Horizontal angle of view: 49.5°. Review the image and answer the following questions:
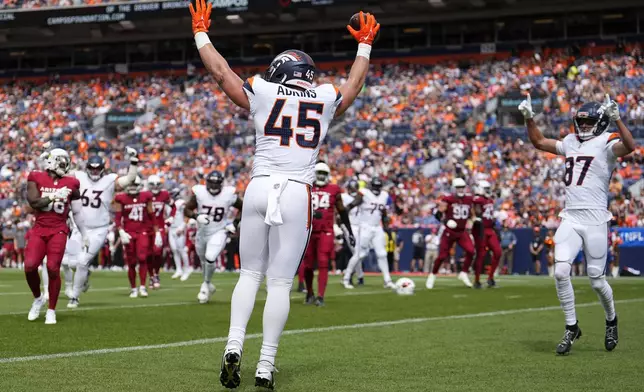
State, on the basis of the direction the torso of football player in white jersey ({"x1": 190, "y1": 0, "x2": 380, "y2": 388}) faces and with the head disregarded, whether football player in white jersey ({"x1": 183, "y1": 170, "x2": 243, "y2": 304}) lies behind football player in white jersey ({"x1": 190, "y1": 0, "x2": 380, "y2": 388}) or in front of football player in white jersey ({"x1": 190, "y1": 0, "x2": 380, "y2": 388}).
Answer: in front

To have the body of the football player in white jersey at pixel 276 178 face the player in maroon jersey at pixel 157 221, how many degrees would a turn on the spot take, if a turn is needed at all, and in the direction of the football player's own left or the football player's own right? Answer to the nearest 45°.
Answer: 0° — they already face them

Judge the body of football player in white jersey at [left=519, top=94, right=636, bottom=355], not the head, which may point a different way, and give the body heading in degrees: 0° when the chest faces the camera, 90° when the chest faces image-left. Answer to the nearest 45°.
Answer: approximately 45°

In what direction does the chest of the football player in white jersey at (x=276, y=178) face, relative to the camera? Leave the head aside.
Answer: away from the camera

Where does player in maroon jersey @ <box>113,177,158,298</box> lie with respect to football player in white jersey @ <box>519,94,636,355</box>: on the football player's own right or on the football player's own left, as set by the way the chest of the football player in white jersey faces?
on the football player's own right

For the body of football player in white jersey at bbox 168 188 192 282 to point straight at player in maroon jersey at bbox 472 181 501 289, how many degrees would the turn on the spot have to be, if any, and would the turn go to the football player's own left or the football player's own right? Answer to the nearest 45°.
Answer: approximately 90° to the football player's own left

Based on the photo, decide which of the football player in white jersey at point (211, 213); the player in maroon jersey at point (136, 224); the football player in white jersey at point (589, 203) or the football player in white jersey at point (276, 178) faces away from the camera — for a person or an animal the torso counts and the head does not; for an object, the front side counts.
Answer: the football player in white jersey at point (276, 178)

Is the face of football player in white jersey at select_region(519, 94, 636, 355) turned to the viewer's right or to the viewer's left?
to the viewer's left

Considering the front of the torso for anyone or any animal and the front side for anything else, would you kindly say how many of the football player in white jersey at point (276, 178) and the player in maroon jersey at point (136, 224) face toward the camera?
1

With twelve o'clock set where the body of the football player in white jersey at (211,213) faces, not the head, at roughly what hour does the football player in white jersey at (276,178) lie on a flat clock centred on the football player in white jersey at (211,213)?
the football player in white jersey at (276,178) is roughly at 12 o'clock from the football player in white jersey at (211,213).

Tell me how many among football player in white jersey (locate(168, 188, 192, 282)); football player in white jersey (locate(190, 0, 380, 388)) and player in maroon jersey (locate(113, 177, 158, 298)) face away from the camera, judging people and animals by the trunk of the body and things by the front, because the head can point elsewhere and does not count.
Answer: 1
